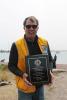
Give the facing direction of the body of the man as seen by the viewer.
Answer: toward the camera
